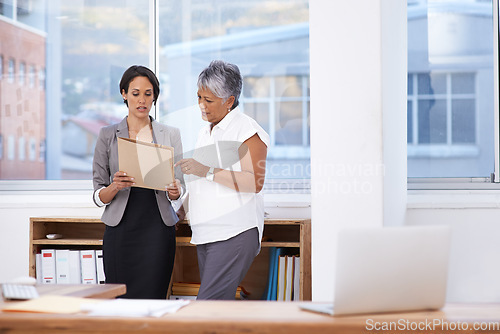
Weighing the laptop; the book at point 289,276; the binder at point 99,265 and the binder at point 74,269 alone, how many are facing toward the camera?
3

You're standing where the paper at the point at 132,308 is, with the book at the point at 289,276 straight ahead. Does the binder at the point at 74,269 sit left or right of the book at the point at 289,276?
left

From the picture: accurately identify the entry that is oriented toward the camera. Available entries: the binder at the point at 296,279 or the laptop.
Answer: the binder

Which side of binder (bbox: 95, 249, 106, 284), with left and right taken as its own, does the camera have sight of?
front

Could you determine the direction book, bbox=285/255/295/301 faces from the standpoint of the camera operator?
facing the viewer

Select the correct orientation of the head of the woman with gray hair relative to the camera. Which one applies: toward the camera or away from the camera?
toward the camera

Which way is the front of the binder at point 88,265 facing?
toward the camera

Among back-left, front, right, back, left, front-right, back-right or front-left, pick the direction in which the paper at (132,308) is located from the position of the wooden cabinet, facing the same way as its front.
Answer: front

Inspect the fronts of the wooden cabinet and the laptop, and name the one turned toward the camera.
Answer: the wooden cabinet

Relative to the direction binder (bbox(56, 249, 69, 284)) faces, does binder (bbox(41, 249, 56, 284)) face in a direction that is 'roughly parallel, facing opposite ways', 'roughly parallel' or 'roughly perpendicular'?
roughly parallel

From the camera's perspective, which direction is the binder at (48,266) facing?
toward the camera

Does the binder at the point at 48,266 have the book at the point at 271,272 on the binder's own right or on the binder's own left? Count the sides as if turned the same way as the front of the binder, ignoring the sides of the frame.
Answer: on the binder's own left

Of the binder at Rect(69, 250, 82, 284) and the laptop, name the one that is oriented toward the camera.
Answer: the binder

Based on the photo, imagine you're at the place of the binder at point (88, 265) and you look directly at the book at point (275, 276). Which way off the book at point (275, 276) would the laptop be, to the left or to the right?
right
